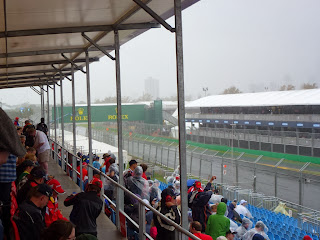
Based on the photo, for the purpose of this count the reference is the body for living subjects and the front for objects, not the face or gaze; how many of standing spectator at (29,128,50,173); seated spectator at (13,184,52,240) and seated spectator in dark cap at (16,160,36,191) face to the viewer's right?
2

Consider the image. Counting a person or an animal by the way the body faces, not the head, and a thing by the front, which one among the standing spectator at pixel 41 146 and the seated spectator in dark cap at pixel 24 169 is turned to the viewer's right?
the seated spectator in dark cap at pixel 24 169

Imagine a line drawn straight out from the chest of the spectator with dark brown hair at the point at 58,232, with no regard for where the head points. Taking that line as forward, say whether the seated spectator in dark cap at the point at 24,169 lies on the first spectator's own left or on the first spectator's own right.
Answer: on the first spectator's own left

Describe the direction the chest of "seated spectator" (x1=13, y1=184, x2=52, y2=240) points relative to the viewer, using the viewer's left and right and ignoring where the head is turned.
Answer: facing to the right of the viewer

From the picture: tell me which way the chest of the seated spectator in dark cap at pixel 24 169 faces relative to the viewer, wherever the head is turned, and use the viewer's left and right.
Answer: facing to the right of the viewer

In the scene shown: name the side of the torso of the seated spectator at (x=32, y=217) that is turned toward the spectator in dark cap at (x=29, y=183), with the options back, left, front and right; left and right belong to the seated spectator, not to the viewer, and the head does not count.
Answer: left

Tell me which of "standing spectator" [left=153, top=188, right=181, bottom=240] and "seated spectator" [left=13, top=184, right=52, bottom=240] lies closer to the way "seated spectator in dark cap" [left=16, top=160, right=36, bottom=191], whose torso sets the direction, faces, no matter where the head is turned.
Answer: the standing spectator
